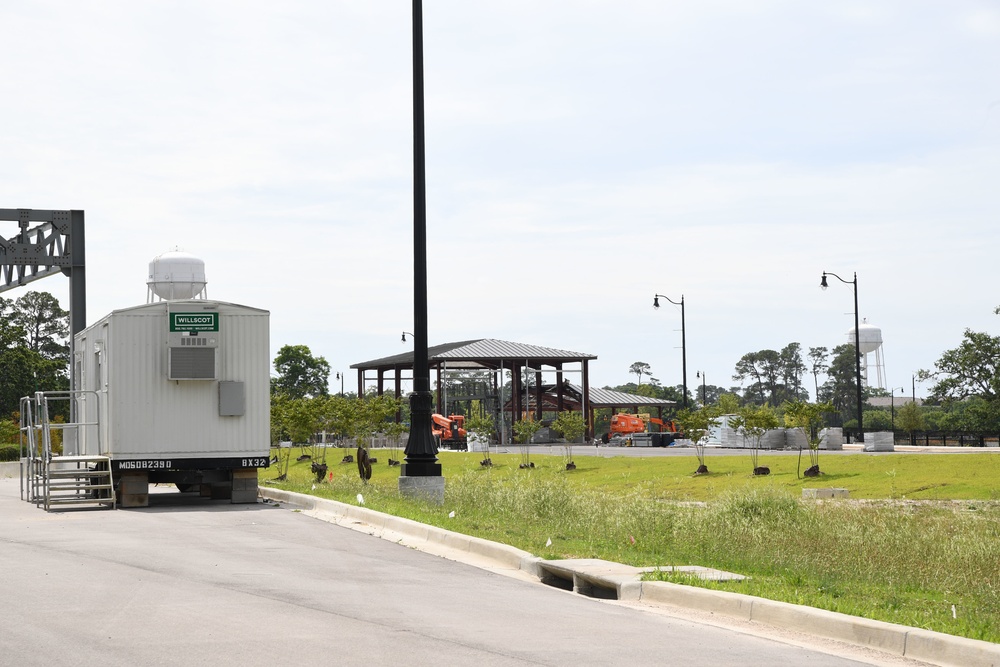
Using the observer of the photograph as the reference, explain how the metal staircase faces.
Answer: facing the viewer

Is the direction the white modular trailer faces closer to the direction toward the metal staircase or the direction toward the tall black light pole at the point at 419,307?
the metal staircase

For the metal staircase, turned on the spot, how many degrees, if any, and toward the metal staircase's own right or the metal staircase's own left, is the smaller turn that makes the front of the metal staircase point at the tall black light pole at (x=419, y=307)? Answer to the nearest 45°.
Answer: approximately 45° to the metal staircase's own left
